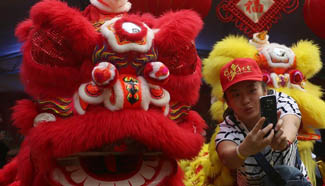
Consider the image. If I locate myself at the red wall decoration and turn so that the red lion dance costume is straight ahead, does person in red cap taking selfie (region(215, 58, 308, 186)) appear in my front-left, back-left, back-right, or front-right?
front-left

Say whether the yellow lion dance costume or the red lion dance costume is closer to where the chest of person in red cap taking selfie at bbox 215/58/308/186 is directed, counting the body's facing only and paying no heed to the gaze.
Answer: the red lion dance costume

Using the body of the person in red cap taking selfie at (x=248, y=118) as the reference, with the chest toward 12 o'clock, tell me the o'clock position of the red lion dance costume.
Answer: The red lion dance costume is roughly at 2 o'clock from the person in red cap taking selfie.

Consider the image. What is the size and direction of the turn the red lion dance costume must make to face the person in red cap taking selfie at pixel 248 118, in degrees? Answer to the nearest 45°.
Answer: approximately 90° to its left

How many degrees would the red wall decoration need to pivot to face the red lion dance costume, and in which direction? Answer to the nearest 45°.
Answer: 0° — it already faces it

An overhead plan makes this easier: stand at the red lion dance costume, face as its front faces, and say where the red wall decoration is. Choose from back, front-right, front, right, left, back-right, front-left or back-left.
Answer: back-left

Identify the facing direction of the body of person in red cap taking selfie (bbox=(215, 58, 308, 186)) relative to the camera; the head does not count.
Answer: toward the camera

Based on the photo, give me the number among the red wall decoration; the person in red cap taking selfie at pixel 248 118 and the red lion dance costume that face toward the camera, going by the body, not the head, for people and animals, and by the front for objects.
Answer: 3

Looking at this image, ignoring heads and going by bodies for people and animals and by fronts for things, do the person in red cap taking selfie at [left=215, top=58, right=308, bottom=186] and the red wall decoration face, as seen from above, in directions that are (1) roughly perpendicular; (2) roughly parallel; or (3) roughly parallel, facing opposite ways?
roughly parallel

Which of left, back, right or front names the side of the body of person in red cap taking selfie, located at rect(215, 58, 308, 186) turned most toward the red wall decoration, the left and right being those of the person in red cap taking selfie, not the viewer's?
back

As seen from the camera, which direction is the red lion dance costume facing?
toward the camera

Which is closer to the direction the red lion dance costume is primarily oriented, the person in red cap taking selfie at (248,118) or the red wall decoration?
the person in red cap taking selfie

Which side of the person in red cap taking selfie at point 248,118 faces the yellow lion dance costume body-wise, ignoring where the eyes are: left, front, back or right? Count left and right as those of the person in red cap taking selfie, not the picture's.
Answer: back

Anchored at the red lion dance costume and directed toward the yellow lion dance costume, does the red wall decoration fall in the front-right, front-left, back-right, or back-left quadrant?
front-left
